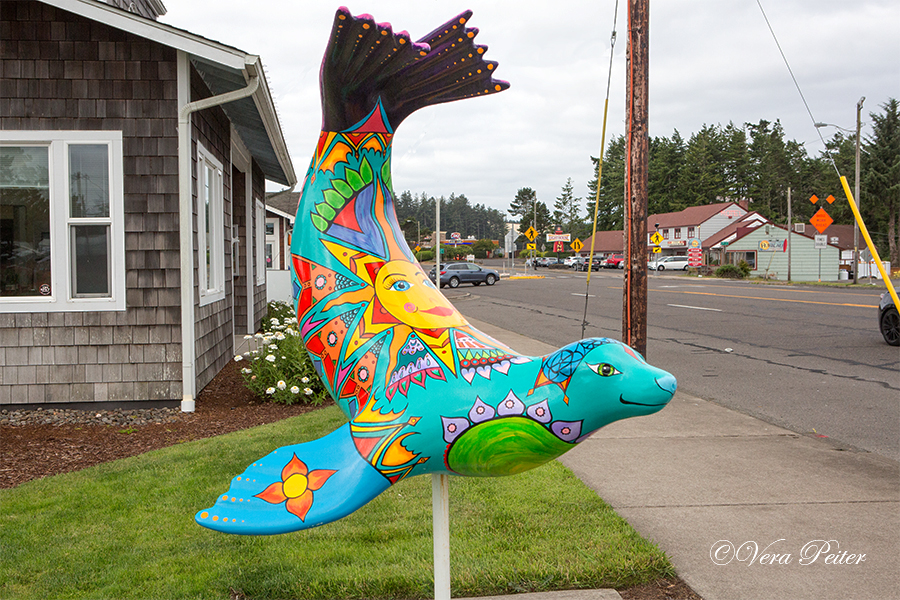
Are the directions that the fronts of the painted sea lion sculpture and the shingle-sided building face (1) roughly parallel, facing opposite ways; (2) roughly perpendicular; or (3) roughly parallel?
roughly parallel

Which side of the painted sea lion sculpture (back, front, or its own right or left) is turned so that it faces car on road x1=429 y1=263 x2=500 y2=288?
left

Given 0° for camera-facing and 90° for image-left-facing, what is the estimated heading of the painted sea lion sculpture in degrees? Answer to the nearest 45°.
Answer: approximately 270°

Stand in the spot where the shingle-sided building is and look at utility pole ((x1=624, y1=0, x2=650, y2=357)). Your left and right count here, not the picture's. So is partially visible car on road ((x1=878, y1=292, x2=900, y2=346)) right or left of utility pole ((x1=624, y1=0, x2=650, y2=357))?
left

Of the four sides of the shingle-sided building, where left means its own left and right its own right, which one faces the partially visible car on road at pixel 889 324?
front

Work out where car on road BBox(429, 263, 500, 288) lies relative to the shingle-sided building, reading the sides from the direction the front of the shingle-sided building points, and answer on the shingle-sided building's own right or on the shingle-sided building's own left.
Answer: on the shingle-sided building's own left

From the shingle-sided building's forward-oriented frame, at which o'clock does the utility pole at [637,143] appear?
The utility pole is roughly at 1 o'clock from the shingle-sided building.

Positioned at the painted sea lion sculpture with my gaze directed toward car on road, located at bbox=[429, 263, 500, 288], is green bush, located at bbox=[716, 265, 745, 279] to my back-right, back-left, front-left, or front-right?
front-right

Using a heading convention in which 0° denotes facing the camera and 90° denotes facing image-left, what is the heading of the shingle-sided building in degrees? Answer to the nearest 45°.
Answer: approximately 270°

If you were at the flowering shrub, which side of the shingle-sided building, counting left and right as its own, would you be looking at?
front

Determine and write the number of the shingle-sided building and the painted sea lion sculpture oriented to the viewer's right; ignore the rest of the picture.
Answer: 2
